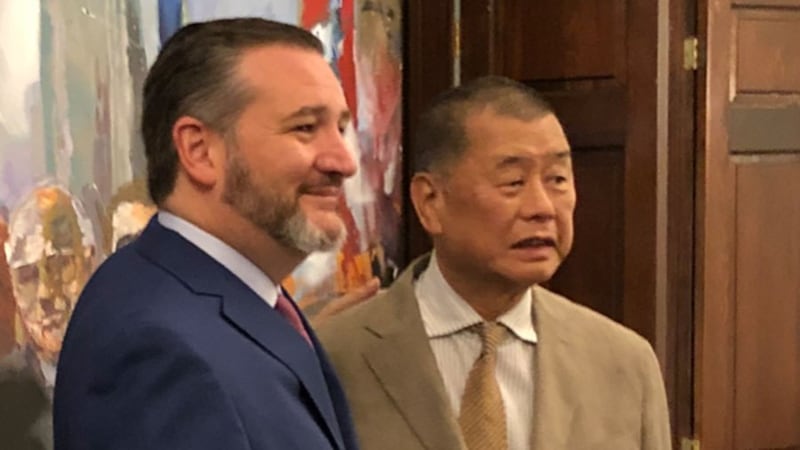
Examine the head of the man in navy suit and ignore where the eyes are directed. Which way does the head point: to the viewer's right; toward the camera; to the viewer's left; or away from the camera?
to the viewer's right

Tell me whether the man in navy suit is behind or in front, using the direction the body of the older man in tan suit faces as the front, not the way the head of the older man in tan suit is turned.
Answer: in front

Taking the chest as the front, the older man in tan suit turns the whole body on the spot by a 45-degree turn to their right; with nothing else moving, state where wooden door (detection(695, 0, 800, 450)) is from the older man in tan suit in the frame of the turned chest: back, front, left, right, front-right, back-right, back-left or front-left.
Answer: back

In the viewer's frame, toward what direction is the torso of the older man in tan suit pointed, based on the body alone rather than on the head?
toward the camera
